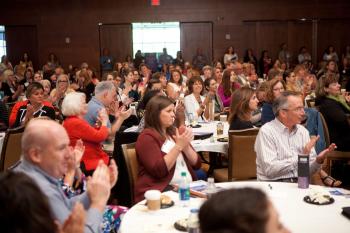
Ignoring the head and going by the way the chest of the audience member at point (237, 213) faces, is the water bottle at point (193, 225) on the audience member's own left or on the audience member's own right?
on the audience member's own left

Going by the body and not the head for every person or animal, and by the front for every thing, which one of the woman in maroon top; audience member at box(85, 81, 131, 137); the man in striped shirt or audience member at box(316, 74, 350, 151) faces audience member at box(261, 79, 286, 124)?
audience member at box(85, 81, 131, 137)

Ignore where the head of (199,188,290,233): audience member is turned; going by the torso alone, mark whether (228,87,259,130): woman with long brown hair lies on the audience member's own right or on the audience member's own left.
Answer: on the audience member's own left

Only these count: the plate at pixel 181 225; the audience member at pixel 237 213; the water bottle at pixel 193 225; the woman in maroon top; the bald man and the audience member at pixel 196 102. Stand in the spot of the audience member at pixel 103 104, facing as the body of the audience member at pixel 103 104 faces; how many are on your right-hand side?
5

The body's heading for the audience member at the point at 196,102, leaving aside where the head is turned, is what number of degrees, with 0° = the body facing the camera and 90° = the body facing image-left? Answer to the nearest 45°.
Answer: approximately 315°

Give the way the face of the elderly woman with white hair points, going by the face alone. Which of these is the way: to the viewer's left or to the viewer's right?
to the viewer's right

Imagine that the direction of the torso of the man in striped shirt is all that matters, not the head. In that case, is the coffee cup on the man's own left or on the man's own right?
on the man's own right

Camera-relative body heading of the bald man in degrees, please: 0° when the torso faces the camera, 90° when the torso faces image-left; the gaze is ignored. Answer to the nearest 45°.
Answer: approximately 270°

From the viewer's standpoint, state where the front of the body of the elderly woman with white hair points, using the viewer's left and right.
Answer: facing to the right of the viewer

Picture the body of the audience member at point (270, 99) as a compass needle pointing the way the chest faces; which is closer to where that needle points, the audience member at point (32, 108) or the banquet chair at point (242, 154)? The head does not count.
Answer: the banquet chair
